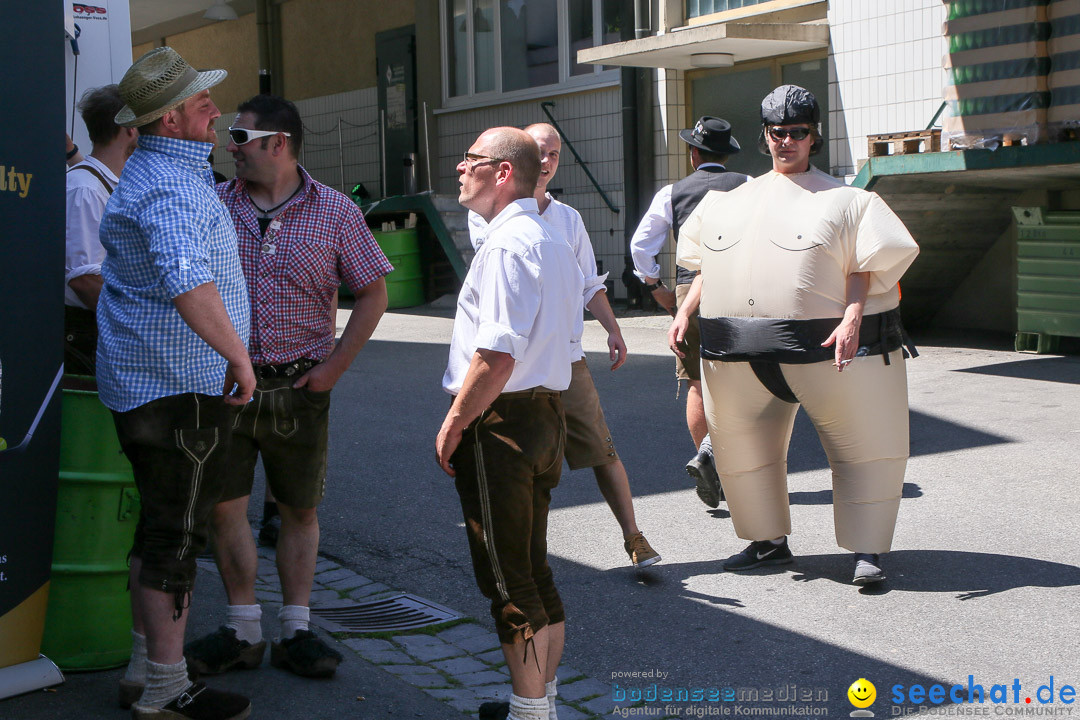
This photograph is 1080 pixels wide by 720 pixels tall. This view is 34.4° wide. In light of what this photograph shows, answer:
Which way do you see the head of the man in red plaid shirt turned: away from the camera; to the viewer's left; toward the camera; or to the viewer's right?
to the viewer's left

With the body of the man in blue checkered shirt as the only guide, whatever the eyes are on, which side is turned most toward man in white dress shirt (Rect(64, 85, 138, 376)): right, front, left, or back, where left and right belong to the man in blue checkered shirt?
left

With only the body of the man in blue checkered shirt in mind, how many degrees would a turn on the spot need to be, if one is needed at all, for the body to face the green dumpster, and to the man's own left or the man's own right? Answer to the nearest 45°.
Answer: approximately 45° to the man's own left

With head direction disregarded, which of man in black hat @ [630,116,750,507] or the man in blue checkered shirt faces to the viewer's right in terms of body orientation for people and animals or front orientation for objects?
the man in blue checkered shirt

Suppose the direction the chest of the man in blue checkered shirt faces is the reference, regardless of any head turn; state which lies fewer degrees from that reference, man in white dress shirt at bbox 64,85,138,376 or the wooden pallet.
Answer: the wooden pallet

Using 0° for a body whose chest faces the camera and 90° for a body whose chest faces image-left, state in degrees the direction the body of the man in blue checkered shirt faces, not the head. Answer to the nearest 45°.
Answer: approximately 270°
